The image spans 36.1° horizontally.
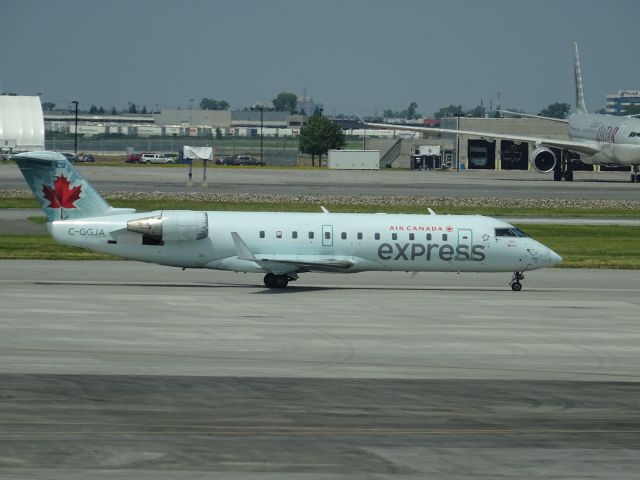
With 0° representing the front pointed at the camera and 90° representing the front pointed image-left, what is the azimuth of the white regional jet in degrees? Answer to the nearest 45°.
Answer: approximately 270°
